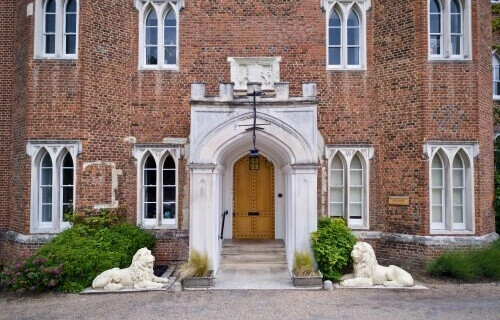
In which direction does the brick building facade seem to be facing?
toward the camera

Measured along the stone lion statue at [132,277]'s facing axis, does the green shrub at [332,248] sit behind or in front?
in front

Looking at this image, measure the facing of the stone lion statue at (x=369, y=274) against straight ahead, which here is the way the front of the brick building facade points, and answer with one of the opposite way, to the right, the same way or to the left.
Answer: to the right

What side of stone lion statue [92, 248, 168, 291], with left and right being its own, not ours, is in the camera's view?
right

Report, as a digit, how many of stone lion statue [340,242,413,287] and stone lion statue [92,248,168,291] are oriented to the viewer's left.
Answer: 1

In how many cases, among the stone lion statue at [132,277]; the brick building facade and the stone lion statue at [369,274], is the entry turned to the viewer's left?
1

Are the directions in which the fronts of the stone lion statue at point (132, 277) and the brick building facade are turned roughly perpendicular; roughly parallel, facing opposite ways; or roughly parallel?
roughly perpendicular

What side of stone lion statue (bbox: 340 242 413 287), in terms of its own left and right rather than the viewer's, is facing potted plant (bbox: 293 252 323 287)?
front

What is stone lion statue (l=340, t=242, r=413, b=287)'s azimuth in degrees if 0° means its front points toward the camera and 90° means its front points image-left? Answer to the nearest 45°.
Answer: approximately 90°

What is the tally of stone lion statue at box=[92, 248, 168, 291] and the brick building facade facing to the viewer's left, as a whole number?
0

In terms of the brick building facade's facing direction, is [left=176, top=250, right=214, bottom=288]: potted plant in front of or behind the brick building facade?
in front

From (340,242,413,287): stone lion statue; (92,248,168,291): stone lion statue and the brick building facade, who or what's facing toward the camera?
the brick building facade

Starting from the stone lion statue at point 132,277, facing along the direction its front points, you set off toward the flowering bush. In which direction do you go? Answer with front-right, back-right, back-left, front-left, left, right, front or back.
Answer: back

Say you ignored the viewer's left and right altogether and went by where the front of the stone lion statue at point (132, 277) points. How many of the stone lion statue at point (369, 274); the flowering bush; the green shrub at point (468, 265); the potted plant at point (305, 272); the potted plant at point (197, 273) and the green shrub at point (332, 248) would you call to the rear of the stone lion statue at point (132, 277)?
1
